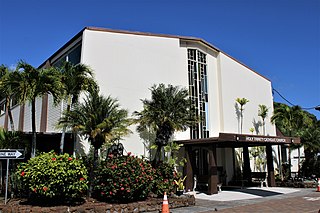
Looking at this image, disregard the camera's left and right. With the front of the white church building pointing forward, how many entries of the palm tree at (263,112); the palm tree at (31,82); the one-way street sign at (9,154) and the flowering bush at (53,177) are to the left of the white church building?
1

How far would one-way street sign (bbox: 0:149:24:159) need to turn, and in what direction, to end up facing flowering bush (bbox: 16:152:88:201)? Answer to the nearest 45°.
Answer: approximately 45° to its left

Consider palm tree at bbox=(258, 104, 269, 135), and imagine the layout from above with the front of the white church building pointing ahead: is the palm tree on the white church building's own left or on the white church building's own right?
on the white church building's own left

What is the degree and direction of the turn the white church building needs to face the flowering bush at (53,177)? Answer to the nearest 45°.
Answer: approximately 90° to its right

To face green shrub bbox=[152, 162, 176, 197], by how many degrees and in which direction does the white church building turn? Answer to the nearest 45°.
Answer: approximately 45° to its right

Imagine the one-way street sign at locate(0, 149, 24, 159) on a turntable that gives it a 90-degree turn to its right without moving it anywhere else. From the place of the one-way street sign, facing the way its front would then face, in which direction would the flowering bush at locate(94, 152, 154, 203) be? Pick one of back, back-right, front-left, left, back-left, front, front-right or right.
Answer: back

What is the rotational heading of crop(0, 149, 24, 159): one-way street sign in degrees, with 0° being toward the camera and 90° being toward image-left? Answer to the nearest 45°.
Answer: approximately 0°

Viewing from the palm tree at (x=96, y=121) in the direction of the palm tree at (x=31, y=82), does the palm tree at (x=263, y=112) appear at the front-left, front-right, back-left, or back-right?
back-right

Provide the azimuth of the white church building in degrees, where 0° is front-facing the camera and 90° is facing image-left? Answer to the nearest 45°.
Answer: approximately 315°

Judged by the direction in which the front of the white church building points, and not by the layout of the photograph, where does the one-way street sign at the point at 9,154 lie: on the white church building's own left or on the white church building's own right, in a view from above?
on the white church building's own right

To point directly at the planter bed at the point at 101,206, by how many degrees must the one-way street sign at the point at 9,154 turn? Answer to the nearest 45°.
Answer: approximately 90° to its left

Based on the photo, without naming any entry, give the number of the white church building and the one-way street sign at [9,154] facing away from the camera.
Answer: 0
